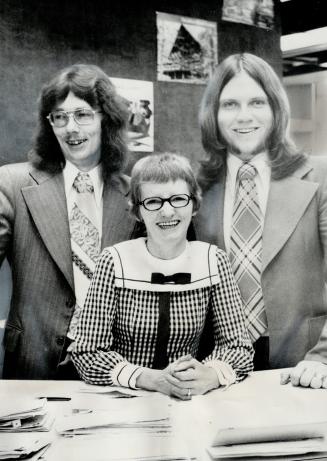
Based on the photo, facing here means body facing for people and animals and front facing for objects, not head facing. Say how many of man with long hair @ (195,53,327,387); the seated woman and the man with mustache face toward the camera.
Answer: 3

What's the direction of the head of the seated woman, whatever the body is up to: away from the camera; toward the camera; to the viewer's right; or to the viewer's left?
toward the camera

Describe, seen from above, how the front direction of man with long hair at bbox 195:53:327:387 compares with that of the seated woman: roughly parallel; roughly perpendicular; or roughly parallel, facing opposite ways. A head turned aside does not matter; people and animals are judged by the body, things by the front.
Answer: roughly parallel

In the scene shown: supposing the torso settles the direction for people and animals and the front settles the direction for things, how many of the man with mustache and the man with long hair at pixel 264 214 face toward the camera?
2

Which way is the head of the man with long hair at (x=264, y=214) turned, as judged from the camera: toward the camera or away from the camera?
toward the camera

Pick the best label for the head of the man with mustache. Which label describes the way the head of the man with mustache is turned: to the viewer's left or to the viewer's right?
to the viewer's right

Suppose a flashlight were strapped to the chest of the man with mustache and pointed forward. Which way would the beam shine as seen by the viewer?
toward the camera

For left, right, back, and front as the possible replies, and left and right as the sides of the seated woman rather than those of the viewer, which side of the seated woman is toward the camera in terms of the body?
front

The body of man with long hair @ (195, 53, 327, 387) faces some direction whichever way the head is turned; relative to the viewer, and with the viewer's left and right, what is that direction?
facing the viewer

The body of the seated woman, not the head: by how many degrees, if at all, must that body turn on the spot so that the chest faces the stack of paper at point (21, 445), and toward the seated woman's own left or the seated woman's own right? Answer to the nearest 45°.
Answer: approximately 45° to the seated woman's own right
